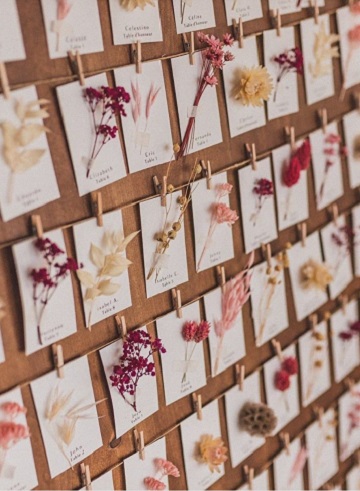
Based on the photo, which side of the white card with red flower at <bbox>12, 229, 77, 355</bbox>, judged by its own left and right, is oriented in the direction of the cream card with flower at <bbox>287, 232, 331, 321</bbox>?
left

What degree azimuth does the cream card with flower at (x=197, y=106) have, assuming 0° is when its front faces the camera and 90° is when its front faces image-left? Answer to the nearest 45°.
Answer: approximately 315°

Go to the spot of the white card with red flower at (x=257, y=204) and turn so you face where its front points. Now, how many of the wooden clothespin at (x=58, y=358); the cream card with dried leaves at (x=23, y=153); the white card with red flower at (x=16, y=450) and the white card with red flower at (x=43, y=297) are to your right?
4

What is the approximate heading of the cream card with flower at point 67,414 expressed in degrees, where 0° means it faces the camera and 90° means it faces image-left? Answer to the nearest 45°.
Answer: approximately 315°

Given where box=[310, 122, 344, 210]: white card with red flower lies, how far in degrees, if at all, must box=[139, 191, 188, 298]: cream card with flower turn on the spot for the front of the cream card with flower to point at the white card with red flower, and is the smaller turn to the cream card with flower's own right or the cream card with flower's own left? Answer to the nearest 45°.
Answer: approximately 90° to the cream card with flower's own left
